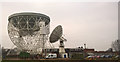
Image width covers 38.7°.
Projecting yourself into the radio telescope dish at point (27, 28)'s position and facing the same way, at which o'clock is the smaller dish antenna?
The smaller dish antenna is roughly at 4 o'clock from the radio telescope dish.

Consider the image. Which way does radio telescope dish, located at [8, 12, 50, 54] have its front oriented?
away from the camera
